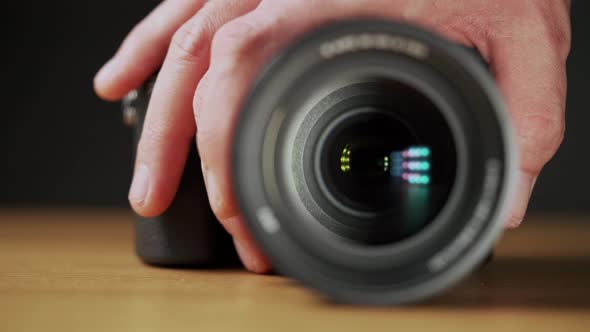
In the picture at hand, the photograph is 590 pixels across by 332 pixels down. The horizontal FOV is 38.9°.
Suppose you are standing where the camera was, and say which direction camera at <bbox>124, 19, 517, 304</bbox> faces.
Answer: facing the viewer
